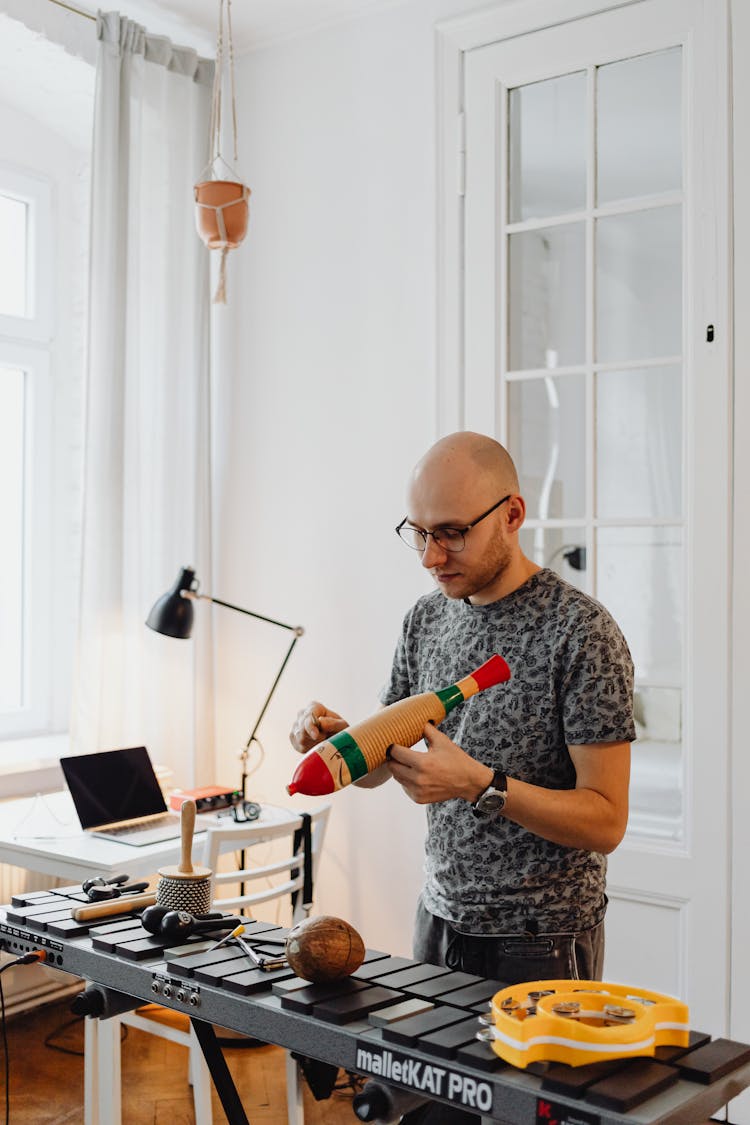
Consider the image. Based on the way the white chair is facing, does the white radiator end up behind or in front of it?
in front

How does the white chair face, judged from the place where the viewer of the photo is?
facing away from the viewer and to the left of the viewer

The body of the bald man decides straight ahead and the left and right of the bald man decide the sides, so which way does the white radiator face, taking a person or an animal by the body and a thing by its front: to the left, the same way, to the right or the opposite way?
to the left

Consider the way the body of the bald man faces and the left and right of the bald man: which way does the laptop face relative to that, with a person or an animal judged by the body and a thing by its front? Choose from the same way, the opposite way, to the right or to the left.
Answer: to the left

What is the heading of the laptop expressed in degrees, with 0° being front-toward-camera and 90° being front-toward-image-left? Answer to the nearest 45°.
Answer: approximately 315°

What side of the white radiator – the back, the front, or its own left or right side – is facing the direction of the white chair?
front

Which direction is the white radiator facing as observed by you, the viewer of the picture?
facing the viewer and to the right of the viewer

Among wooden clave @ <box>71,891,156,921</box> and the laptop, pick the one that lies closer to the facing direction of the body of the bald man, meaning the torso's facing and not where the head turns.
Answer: the wooden clave

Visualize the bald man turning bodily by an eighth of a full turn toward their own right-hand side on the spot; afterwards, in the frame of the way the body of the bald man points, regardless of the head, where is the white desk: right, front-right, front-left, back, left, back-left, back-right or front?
front-right

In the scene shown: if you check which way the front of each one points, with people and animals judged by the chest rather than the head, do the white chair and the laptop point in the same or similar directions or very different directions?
very different directions

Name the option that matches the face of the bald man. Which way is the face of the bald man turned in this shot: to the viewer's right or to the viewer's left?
to the viewer's left

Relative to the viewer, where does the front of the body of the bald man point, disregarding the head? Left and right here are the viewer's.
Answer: facing the viewer and to the left of the viewer
